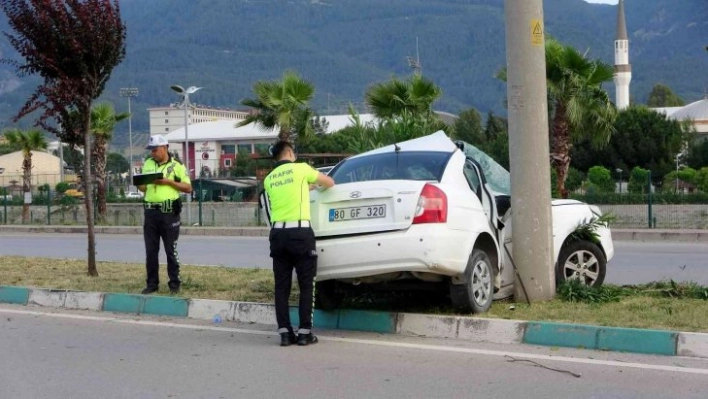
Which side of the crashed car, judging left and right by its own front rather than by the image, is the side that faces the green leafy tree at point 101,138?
left

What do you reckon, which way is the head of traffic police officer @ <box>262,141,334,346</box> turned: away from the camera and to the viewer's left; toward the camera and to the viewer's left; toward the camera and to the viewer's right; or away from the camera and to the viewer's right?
away from the camera and to the viewer's right

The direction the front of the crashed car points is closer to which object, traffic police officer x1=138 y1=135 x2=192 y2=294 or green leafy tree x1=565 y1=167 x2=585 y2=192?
the green leafy tree

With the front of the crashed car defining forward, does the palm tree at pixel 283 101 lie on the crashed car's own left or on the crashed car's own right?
on the crashed car's own left

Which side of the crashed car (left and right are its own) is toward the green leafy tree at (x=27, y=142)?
left

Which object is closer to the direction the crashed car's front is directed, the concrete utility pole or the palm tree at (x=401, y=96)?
the concrete utility pole

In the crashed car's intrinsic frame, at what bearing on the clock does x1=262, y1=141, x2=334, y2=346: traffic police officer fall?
The traffic police officer is roughly at 7 o'clock from the crashed car.

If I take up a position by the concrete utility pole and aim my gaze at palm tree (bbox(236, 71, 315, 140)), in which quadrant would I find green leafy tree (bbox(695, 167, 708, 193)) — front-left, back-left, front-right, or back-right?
front-right

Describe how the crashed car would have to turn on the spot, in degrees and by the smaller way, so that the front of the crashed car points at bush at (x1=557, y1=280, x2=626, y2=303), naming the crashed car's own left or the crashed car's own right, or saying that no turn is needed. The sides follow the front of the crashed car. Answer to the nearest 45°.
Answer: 0° — it already faces it

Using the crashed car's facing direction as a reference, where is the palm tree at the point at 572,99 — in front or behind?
in front

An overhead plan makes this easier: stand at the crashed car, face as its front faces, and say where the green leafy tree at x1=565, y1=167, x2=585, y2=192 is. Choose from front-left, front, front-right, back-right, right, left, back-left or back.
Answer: front-left

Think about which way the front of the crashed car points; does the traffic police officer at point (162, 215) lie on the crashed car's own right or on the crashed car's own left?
on the crashed car's own left

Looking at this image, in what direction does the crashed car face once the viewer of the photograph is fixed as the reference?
facing away from the viewer and to the right of the viewer

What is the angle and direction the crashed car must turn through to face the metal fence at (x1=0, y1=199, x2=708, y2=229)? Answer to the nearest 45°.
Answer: approximately 45° to its left

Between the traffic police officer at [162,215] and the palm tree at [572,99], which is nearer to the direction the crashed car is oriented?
the palm tree
